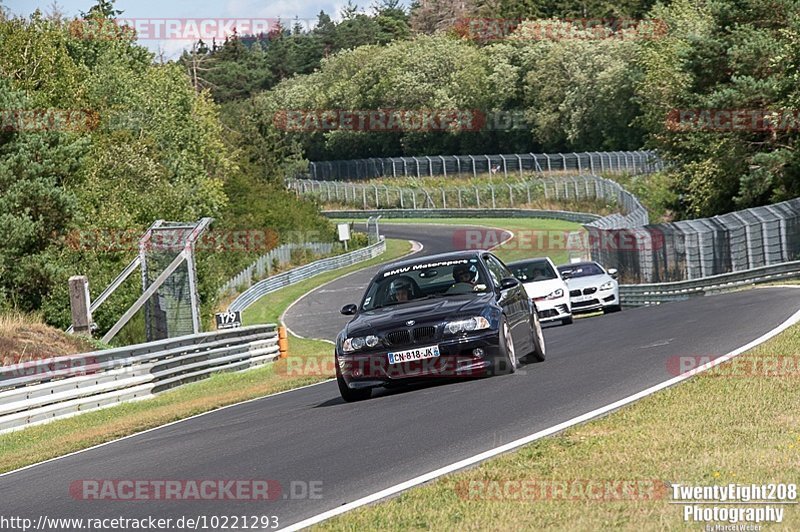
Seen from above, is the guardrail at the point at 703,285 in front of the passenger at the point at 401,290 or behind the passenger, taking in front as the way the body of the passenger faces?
behind

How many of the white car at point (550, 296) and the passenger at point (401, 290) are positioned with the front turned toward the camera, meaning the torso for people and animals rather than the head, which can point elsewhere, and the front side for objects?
2

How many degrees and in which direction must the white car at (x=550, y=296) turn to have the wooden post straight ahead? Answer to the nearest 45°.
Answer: approximately 90° to its right

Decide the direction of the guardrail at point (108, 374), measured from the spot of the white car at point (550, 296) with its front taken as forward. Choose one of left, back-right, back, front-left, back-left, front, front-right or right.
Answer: front-right

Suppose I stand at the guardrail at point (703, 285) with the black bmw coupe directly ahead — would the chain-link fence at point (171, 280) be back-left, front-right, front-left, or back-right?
front-right

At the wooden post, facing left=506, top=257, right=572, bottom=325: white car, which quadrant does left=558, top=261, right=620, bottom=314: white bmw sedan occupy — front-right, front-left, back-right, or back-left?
front-left

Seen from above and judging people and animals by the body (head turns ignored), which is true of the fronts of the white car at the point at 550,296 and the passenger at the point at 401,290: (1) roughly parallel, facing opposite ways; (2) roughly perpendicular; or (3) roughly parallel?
roughly parallel

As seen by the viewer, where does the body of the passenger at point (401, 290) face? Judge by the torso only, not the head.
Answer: toward the camera

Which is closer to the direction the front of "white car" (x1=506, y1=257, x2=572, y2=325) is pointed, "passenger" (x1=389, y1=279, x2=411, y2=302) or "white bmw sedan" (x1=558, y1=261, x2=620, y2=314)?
the passenger

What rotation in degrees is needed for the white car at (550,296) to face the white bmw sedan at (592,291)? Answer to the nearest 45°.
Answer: approximately 180°

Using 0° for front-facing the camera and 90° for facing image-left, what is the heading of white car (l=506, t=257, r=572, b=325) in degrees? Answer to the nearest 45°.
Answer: approximately 0°

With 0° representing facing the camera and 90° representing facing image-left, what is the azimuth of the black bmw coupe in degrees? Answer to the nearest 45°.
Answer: approximately 45°

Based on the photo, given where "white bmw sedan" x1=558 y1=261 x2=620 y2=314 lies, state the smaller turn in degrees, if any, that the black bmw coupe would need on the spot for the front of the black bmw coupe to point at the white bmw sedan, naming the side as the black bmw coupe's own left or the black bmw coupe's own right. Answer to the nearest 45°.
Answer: approximately 135° to the black bmw coupe's own right
